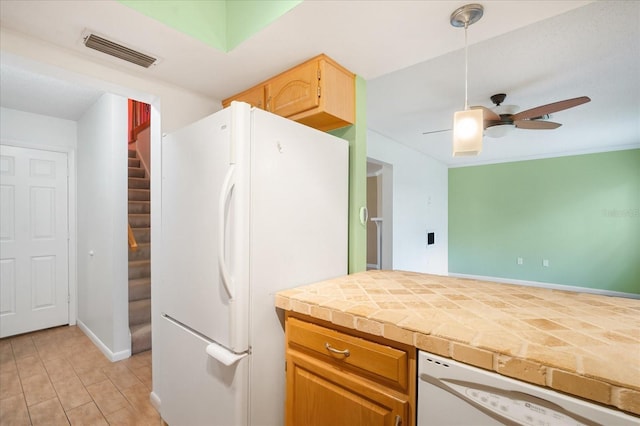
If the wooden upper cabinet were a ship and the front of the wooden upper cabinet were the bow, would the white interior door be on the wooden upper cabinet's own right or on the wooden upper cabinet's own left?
on the wooden upper cabinet's own right

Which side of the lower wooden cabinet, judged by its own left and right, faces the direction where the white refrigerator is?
right

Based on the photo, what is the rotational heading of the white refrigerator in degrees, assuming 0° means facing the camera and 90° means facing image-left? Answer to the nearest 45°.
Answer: approximately 45°

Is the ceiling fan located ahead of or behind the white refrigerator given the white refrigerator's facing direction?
behind

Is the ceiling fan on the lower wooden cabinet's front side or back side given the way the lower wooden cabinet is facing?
on the back side

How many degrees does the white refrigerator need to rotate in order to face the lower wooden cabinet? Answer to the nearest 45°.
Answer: approximately 90° to its left

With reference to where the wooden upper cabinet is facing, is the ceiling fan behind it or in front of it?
behind

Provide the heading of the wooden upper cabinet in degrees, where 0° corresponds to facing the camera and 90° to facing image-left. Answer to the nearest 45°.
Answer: approximately 45°
